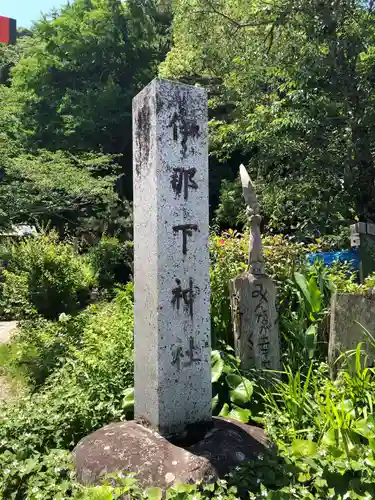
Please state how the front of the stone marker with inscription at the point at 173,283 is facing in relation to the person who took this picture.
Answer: facing the viewer and to the right of the viewer

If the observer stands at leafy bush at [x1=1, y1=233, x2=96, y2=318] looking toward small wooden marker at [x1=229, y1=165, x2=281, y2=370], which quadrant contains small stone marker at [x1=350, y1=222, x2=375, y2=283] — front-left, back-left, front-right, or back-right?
front-left

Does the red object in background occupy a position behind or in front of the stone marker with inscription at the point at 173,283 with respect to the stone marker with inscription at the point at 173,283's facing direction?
behind

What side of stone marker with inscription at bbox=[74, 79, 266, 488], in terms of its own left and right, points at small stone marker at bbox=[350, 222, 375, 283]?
left
